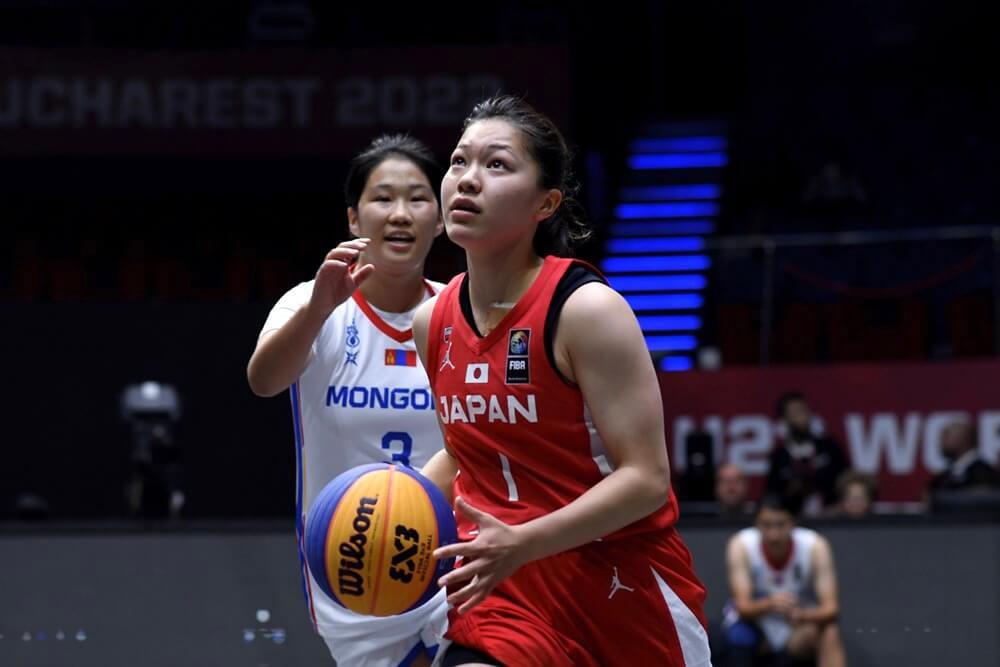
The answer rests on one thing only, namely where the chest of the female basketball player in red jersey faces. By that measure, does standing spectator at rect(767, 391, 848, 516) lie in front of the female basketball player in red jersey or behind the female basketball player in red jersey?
behind

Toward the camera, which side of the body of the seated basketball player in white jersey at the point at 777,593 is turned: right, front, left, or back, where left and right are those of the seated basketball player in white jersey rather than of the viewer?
front

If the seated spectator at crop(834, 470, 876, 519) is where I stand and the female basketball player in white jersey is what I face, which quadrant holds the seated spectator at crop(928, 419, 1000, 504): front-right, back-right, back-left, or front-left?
back-left

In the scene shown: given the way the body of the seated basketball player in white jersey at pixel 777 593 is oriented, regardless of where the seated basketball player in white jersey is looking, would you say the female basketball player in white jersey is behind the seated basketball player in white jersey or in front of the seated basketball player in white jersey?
in front

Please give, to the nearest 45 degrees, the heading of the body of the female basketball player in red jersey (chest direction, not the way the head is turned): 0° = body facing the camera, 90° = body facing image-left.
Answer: approximately 45°

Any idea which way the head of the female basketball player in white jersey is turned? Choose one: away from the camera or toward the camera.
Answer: toward the camera

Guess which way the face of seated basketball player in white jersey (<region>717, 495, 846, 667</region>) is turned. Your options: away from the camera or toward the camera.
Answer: toward the camera

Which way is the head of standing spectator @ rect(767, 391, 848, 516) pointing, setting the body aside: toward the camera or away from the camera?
toward the camera

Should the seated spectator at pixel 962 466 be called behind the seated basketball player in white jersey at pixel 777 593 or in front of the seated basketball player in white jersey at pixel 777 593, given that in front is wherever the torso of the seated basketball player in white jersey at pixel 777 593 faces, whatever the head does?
behind

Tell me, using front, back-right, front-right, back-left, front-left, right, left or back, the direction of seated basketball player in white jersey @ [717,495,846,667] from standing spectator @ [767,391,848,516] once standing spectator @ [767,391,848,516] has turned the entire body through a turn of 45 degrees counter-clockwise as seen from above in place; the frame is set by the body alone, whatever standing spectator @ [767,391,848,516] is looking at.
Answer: front-right

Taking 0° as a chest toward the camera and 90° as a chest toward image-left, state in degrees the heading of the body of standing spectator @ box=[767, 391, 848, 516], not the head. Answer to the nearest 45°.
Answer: approximately 0°

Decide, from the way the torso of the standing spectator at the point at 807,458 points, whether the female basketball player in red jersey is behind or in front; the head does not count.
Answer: in front

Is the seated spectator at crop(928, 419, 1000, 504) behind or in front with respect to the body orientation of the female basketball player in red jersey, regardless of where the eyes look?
behind
